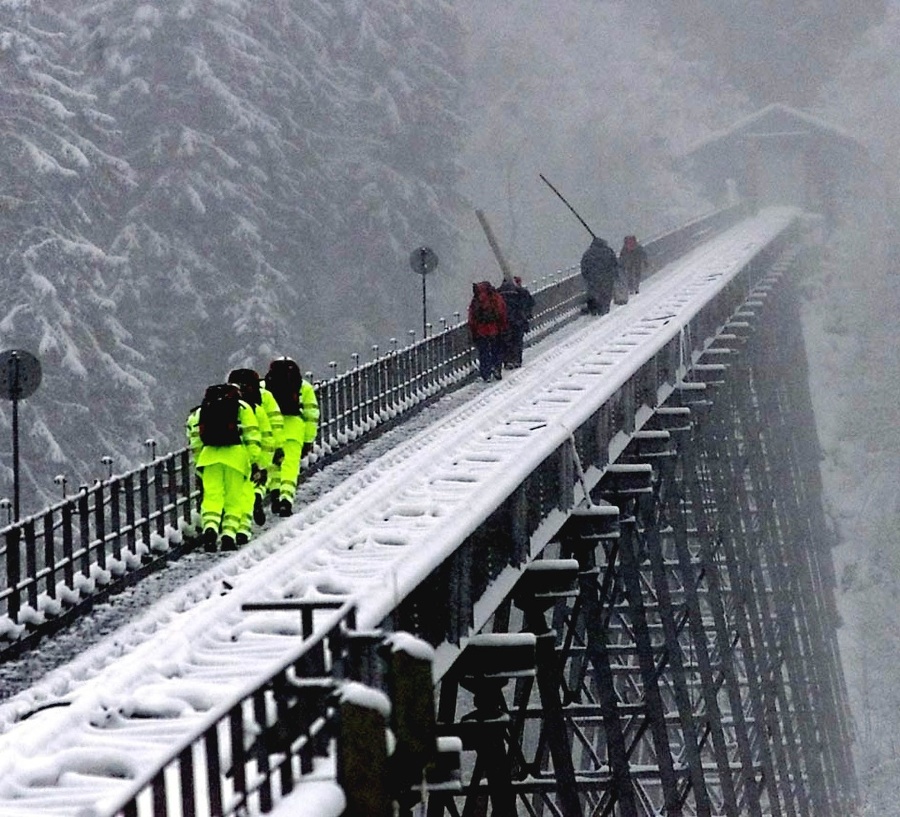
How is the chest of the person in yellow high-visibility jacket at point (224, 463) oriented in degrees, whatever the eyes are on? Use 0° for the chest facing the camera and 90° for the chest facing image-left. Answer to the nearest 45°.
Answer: approximately 180°

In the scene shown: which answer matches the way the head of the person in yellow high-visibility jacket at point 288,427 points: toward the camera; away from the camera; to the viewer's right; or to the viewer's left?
away from the camera

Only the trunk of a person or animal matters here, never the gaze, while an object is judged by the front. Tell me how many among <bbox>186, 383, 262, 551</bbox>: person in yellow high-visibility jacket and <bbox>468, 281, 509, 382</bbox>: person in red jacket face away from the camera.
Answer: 2

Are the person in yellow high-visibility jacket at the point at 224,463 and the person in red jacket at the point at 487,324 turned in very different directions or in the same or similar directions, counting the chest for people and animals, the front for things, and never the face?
same or similar directions

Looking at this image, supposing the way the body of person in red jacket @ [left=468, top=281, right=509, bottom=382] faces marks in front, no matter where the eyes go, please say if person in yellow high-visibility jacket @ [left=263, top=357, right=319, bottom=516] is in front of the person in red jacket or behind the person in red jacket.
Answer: behind

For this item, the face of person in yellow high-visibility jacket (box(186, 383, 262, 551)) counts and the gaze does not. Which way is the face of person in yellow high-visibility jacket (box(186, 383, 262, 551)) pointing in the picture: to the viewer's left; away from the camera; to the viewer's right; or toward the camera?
away from the camera

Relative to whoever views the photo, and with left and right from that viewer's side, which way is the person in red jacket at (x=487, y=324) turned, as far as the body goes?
facing away from the viewer

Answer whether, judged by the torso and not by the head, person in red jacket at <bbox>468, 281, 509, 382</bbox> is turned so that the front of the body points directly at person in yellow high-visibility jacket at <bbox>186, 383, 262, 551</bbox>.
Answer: no

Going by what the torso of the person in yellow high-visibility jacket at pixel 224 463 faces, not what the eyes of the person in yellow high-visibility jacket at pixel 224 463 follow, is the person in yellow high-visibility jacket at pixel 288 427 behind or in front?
in front
